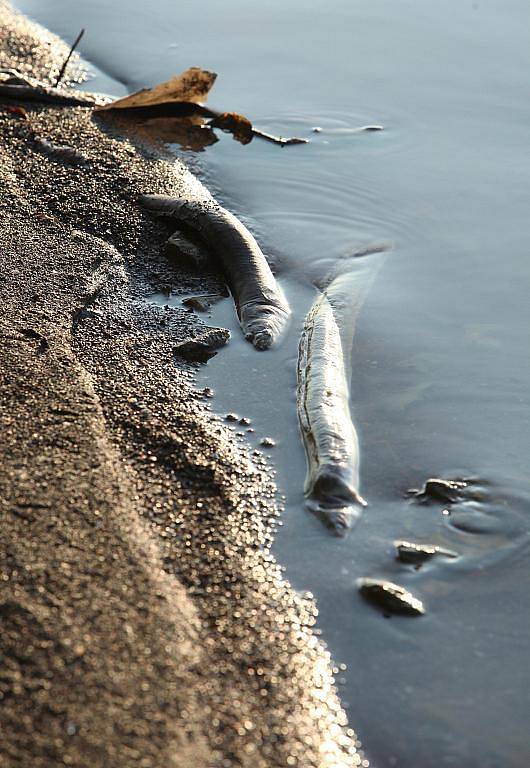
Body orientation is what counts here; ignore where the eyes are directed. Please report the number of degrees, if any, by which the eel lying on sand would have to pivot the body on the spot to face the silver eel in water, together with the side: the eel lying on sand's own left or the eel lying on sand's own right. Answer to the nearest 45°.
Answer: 0° — it already faces it

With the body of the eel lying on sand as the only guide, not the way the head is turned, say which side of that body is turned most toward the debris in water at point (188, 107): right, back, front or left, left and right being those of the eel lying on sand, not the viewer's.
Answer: back

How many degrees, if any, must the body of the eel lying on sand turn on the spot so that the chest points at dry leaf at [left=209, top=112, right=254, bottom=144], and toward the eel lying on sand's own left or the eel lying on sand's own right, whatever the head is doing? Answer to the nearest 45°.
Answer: approximately 180°

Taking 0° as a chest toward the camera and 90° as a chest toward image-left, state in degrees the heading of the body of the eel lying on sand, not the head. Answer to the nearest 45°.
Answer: approximately 0°

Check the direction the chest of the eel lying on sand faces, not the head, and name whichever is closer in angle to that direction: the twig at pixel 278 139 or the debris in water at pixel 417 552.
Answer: the debris in water

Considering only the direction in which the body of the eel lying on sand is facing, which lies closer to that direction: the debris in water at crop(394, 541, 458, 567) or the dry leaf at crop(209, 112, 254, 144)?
the debris in water

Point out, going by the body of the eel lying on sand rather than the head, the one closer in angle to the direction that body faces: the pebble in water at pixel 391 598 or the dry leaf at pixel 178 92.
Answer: the pebble in water

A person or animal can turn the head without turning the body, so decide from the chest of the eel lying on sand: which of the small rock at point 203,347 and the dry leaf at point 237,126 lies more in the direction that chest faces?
the small rock
